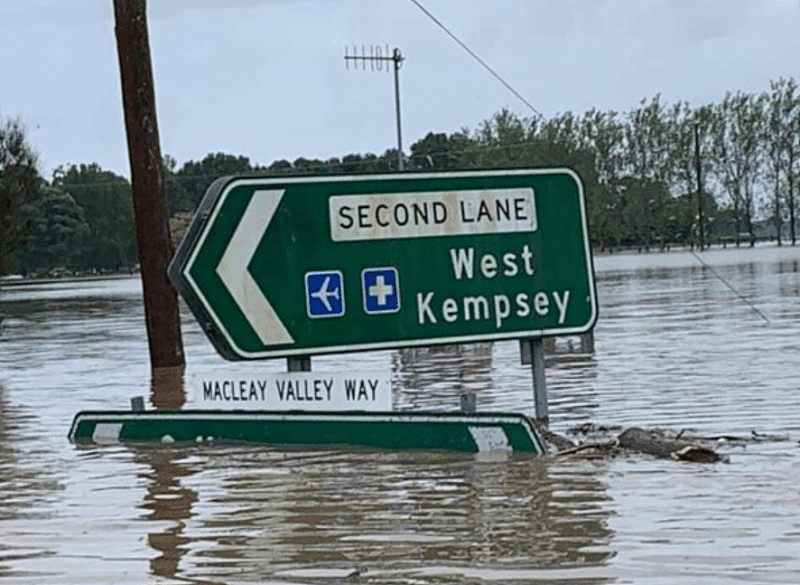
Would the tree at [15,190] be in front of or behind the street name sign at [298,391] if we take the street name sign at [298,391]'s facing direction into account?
behind

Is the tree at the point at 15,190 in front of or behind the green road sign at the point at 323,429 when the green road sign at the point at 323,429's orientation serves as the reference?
behind

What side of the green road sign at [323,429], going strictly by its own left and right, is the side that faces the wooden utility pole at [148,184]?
back

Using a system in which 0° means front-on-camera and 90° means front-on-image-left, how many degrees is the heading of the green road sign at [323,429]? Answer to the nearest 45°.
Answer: approximately 0°

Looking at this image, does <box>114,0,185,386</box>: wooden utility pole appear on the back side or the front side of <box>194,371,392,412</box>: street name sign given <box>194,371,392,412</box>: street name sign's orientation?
on the back side

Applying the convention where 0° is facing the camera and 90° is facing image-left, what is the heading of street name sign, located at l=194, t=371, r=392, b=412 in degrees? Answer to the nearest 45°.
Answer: approximately 0°

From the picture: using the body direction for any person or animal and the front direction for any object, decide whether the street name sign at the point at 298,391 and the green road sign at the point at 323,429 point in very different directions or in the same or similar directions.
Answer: same or similar directions
